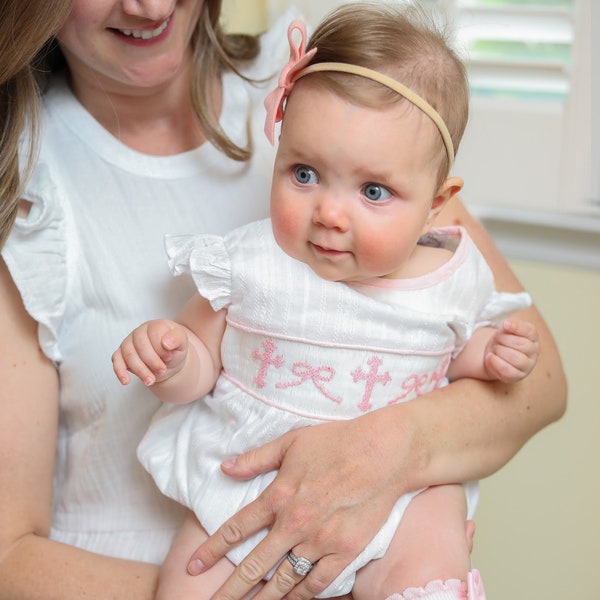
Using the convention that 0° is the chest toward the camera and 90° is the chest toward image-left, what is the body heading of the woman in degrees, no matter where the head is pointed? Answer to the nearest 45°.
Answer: approximately 0°
